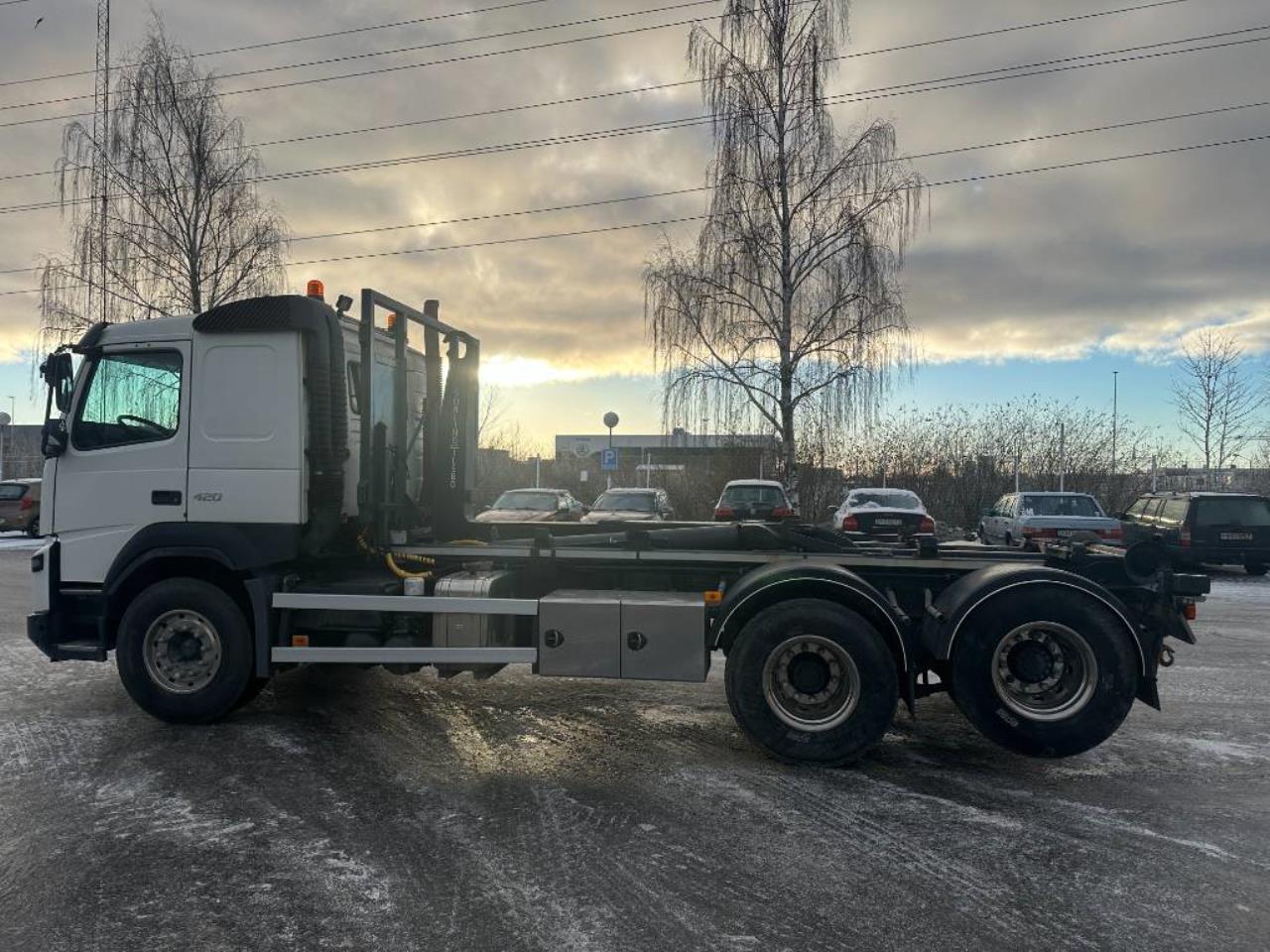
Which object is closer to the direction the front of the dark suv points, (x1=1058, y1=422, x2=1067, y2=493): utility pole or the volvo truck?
the utility pole

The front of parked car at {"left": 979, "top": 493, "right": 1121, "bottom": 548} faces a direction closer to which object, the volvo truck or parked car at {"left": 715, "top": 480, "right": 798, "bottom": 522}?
the parked car

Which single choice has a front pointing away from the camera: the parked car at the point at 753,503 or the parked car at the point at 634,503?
the parked car at the point at 753,503

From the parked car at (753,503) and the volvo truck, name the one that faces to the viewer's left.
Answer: the volvo truck

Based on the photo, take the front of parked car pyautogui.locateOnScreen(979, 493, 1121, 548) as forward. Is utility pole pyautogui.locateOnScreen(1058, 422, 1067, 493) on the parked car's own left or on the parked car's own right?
on the parked car's own right

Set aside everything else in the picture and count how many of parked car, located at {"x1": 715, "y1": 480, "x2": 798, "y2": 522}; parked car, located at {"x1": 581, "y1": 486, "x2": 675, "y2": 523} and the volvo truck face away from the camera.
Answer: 1

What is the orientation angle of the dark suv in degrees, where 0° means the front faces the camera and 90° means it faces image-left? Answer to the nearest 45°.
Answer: approximately 135°

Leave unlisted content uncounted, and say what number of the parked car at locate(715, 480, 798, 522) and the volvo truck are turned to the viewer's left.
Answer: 1

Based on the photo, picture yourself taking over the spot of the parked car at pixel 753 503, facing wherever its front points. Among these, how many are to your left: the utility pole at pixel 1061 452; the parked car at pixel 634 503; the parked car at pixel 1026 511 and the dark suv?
1

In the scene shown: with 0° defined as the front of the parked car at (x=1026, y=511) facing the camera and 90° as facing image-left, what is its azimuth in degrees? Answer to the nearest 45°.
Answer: approximately 135°

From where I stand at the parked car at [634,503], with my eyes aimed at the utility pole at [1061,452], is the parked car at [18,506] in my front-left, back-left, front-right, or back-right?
back-left

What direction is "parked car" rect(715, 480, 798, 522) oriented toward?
away from the camera

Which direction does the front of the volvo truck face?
to the viewer's left

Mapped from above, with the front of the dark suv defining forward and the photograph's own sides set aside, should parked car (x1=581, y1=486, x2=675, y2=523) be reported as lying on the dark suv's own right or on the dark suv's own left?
on the dark suv's own left

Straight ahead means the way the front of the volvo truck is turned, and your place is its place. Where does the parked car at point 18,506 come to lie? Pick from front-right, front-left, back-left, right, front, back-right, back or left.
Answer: front-right

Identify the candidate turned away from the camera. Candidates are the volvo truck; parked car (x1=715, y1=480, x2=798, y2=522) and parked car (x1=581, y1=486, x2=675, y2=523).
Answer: parked car (x1=715, y1=480, x2=798, y2=522)
